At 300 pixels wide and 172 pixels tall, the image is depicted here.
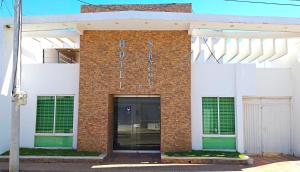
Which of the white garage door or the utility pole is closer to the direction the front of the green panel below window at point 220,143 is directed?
the utility pole

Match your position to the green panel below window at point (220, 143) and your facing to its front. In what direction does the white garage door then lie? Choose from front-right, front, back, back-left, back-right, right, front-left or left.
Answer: back-left

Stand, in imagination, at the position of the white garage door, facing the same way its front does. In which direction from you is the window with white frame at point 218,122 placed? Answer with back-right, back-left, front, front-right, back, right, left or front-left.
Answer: front-right

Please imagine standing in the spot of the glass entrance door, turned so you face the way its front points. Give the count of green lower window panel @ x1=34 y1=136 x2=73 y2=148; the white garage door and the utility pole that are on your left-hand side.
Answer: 1

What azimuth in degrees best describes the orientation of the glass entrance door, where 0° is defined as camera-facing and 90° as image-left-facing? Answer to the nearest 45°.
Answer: approximately 0°

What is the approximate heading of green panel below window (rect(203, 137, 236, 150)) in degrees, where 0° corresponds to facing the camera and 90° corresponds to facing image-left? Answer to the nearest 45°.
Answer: approximately 0°

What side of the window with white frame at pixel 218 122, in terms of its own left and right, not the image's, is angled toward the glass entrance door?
right

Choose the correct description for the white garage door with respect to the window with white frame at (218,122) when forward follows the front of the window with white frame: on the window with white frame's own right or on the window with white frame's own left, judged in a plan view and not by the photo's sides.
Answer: on the window with white frame's own left
